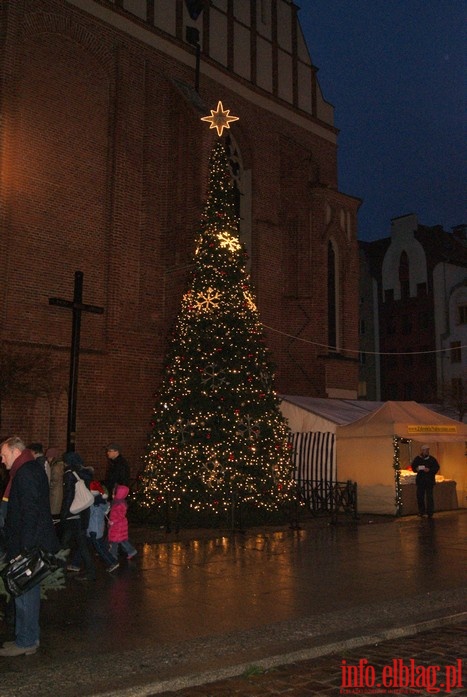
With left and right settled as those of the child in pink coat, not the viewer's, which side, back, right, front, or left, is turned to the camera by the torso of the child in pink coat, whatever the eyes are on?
left

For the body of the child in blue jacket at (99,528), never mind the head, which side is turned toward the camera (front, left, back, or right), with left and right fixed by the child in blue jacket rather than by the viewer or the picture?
left

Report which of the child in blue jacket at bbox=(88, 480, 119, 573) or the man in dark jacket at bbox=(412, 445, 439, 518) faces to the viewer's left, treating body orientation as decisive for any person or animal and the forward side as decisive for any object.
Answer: the child in blue jacket

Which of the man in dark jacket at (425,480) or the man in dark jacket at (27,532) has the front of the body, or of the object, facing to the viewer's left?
the man in dark jacket at (27,532)

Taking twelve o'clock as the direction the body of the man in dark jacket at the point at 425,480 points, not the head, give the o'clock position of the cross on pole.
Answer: The cross on pole is roughly at 2 o'clock from the man in dark jacket.

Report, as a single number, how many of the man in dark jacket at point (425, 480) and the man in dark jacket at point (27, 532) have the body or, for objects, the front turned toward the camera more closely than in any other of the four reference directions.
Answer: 1

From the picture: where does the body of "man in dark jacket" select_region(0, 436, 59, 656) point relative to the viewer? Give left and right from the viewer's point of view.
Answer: facing to the left of the viewer
